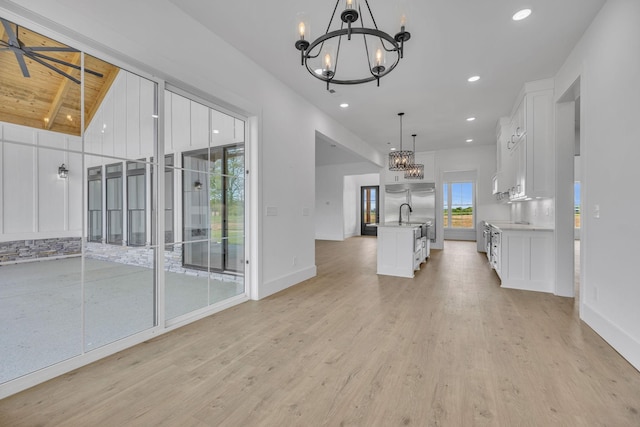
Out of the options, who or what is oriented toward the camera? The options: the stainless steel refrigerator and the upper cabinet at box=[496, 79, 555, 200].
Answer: the stainless steel refrigerator

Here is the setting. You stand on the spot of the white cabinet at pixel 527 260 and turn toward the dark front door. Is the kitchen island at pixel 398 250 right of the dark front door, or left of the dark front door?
left

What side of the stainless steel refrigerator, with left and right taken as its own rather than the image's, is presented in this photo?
front

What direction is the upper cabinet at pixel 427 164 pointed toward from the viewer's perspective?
toward the camera

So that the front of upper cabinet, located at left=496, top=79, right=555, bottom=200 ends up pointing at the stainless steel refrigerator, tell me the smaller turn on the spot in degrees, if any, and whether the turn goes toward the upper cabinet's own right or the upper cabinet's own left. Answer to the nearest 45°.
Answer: approximately 45° to the upper cabinet's own right

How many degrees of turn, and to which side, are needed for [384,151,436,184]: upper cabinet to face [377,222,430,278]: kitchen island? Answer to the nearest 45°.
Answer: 0° — it already faces it

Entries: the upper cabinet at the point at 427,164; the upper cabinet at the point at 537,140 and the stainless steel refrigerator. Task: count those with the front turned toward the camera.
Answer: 2

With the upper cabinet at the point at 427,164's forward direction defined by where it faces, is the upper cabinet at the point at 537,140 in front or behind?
in front

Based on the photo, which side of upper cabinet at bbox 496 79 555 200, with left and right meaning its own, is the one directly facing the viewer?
left

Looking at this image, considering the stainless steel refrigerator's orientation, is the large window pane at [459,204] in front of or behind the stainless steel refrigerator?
behind

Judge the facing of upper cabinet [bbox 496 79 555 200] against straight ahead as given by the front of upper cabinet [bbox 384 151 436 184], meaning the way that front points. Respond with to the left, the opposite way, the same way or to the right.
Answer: to the right

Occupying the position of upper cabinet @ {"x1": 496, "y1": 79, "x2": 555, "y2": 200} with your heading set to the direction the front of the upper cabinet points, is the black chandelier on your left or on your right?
on your left

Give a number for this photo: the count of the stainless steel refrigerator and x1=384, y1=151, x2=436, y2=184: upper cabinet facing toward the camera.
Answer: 2

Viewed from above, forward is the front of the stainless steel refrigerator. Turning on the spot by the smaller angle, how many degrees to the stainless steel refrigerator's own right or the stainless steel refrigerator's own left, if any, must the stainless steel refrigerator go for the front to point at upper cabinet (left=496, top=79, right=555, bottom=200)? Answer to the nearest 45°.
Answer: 0° — it already faces it

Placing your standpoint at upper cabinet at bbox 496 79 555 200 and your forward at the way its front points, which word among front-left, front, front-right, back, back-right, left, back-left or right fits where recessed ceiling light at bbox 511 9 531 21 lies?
left
